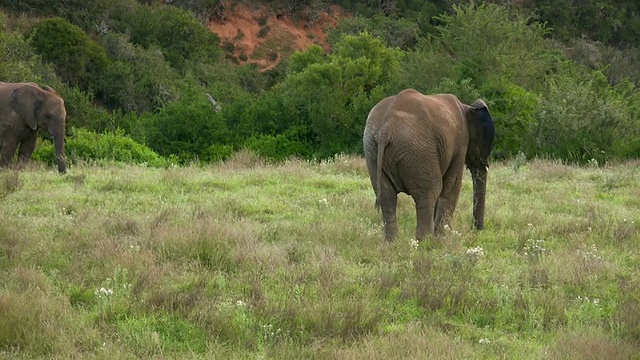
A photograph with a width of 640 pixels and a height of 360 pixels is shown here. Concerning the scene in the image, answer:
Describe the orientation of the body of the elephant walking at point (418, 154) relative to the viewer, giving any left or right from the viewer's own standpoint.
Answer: facing away from the viewer and to the right of the viewer

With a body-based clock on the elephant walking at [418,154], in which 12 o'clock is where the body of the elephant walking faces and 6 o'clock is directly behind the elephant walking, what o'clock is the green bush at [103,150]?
The green bush is roughly at 9 o'clock from the elephant walking.

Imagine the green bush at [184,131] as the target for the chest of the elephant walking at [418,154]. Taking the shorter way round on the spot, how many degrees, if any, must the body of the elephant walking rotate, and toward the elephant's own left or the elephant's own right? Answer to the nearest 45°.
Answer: approximately 90° to the elephant's own left

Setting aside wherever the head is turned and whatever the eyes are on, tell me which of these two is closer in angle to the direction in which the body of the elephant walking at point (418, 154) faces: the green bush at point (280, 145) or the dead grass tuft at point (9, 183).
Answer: the green bush

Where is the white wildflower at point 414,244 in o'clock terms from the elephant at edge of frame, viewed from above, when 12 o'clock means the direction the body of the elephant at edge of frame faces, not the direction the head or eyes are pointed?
The white wildflower is roughly at 2 o'clock from the elephant at edge of frame.

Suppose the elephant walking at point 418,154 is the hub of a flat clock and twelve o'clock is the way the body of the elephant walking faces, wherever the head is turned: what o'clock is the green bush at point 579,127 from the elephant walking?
The green bush is roughly at 11 o'clock from the elephant walking.

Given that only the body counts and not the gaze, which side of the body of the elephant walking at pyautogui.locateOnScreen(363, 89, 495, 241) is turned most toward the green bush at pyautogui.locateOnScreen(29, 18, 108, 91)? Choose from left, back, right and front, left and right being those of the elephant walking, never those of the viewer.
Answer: left

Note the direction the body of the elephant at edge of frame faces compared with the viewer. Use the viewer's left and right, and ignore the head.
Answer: facing to the right of the viewer
